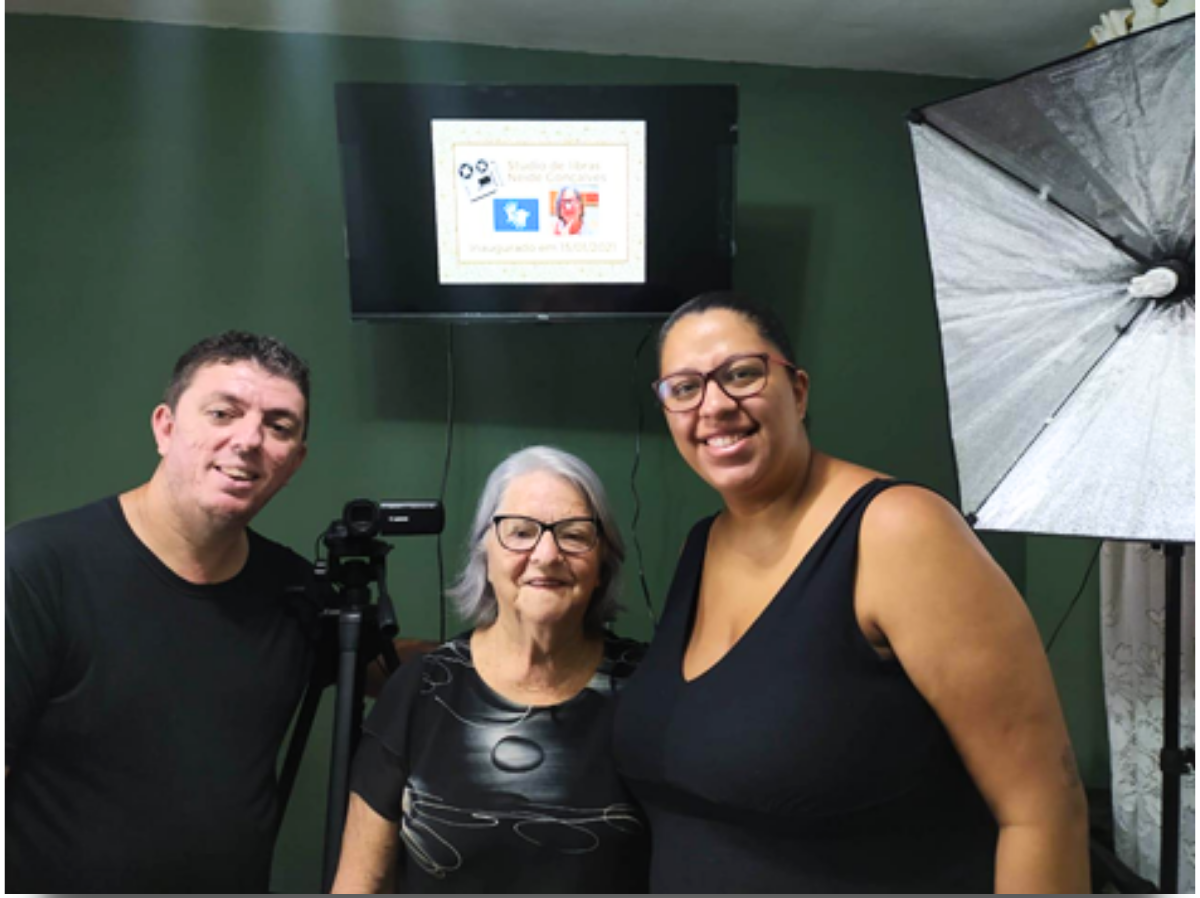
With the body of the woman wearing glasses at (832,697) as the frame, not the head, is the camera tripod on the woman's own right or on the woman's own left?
on the woman's own right

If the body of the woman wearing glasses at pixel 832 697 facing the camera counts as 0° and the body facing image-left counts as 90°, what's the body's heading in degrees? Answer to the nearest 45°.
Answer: approximately 45°

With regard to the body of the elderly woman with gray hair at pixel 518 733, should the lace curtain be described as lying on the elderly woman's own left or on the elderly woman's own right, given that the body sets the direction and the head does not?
on the elderly woman's own left

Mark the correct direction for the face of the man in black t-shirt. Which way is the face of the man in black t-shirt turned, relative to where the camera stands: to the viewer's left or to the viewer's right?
to the viewer's right

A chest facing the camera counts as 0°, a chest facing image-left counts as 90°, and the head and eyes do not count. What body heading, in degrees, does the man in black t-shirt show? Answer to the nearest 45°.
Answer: approximately 315°

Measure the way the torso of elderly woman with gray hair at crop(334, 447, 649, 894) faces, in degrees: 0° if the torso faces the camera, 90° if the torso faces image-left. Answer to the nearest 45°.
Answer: approximately 0°

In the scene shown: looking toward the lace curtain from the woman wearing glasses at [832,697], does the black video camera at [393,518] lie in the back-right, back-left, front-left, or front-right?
back-left
